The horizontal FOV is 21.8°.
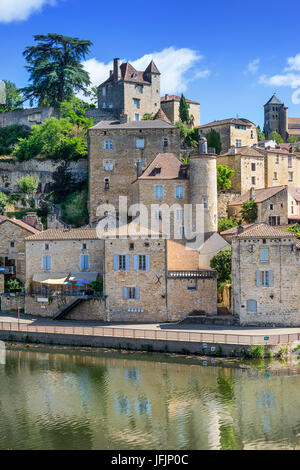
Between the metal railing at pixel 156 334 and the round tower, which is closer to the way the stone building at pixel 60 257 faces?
the metal railing

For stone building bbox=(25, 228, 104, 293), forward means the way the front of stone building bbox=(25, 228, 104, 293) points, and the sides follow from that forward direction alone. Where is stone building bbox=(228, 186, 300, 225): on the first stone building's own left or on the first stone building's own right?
on the first stone building's own left

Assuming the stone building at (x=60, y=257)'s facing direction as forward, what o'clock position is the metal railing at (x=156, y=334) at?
The metal railing is roughly at 11 o'clock from the stone building.

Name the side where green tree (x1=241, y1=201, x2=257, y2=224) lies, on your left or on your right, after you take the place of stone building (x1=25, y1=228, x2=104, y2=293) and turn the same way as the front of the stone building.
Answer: on your left

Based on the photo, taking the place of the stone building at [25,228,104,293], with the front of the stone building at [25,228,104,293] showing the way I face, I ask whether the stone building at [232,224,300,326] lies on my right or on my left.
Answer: on my left

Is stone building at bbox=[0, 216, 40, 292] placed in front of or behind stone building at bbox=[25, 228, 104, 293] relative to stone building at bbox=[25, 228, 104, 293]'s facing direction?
behind

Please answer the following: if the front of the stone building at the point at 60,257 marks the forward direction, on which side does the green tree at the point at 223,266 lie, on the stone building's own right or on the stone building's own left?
on the stone building's own left

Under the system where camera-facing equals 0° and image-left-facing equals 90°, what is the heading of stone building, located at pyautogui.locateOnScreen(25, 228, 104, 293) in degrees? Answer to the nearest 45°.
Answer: approximately 0°

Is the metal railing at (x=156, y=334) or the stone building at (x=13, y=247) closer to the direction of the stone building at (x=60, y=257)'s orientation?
the metal railing
